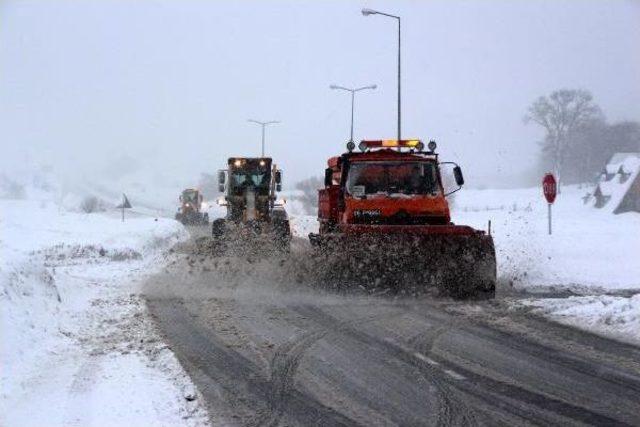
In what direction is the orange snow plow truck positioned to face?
toward the camera

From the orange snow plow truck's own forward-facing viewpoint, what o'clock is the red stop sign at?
The red stop sign is roughly at 7 o'clock from the orange snow plow truck.
